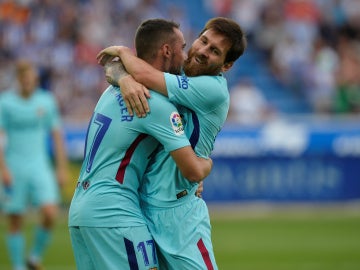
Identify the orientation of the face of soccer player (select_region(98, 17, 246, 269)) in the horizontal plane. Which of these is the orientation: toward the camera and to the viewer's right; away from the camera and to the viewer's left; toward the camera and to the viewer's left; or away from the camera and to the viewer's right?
toward the camera and to the viewer's left

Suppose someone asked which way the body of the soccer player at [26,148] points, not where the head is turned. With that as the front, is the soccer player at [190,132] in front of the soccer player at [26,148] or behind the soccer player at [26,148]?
in front

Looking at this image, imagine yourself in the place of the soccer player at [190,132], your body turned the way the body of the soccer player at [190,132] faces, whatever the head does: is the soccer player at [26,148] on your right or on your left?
on your right

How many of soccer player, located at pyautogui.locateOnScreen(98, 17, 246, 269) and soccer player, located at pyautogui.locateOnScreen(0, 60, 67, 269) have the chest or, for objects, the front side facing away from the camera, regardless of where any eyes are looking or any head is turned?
0

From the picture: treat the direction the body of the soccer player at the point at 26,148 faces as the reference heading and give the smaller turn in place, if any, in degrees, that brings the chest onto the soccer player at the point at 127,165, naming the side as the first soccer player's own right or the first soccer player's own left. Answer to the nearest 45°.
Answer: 0° — they already face them

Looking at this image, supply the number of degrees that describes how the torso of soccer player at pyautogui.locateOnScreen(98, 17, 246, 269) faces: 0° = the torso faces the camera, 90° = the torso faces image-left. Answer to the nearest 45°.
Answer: approximately 45°

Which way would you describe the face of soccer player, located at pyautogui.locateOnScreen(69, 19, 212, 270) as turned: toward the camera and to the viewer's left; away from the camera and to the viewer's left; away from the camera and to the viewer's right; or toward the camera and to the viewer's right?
away from the camera and to the viewer's right

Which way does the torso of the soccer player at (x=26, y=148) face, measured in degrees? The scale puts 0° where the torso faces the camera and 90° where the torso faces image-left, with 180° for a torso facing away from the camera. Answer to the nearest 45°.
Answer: approximately 0°

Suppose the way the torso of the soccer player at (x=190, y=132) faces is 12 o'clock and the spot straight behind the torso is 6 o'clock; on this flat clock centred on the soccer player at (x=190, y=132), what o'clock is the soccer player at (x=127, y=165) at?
the soccer player at (x=127, y=165) is roughly at 1 o'clock from the soccer player at (x=190, y=132).
